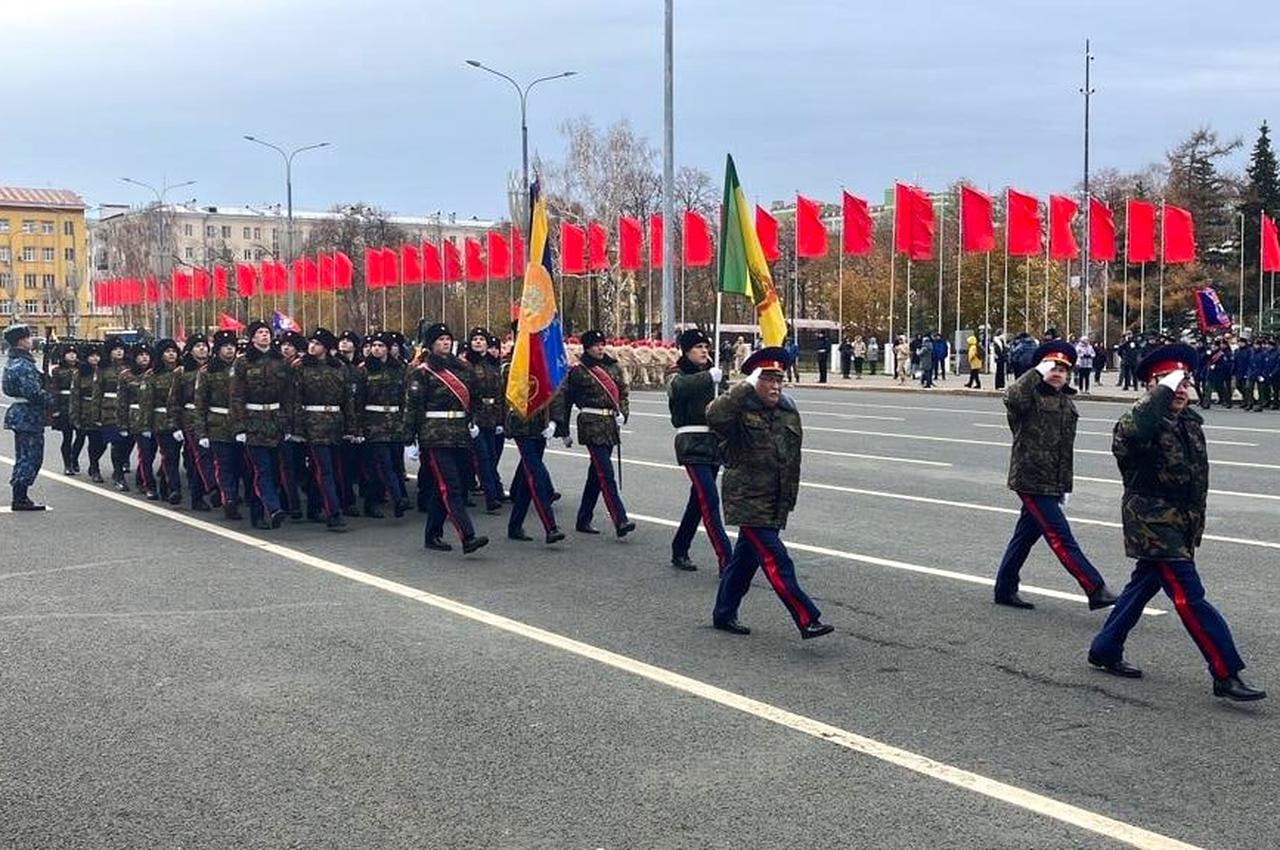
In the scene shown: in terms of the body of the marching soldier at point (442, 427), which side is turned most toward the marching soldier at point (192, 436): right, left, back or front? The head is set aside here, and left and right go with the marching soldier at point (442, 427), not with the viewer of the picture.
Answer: back

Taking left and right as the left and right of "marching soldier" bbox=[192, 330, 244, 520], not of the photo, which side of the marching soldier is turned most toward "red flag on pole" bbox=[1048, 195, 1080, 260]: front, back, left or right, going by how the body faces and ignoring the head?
left

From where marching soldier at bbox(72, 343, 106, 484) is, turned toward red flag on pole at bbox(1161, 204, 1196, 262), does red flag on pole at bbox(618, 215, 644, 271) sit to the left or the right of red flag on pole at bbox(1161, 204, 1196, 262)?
left

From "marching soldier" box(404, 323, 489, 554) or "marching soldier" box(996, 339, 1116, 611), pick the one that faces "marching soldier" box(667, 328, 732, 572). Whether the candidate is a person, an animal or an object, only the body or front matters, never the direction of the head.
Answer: "marching soldier" box(404, 323, 489, 554)

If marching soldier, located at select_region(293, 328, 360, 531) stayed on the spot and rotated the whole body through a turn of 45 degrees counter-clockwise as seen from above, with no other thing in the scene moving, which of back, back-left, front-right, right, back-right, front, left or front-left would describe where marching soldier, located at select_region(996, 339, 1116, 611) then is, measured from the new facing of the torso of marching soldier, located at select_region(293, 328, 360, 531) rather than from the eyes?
front-right

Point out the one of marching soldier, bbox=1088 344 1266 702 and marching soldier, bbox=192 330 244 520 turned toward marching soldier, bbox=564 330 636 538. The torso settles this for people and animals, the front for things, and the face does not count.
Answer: marching soldier, bbox=192 330 244 520

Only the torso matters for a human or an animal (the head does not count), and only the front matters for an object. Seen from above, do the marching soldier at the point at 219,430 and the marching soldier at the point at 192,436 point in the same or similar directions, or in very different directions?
same or similar directions

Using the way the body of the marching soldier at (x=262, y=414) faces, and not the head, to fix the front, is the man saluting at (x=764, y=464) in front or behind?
in front

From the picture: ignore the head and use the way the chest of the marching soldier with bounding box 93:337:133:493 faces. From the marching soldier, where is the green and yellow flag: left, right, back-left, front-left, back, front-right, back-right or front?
front

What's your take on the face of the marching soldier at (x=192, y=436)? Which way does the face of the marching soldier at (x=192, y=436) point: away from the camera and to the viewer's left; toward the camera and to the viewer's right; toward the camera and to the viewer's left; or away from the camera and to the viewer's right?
toward the camera and to the viewer's right

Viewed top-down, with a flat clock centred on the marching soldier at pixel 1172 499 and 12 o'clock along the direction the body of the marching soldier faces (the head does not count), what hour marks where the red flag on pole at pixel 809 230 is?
The red flag on pole is roughly at 7 o'clock from the marching soldier.

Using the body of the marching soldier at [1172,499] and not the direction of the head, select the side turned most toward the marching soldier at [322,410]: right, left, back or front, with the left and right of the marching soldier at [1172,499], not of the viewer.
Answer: back

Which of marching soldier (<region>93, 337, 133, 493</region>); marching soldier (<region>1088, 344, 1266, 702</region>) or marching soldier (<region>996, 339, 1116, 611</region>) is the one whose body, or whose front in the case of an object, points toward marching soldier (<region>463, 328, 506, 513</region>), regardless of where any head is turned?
marching soldier (<region>93, 337, 133, 493</region>)

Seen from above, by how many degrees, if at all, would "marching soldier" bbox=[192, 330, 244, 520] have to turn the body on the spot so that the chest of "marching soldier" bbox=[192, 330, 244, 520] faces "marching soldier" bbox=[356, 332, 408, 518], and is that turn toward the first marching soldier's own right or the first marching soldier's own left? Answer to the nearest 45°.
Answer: approximately 45° to the first marching soldier's own left

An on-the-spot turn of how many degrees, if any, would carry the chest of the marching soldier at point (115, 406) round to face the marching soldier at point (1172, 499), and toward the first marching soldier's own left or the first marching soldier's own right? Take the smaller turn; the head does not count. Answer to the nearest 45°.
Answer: approximately 45° to the first marching soldier's own right

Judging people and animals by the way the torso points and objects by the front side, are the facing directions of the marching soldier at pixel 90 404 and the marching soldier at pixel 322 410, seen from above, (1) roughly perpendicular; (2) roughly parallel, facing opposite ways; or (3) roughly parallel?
roughly parallel

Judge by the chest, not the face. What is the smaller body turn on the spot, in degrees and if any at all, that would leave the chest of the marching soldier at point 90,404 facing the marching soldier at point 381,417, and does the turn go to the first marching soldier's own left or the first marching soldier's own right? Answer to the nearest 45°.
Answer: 0° — they already face them

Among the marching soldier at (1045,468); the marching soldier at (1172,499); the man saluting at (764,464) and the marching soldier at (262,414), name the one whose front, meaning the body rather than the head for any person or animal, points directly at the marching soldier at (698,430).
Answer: the marching soldier at (262,414)

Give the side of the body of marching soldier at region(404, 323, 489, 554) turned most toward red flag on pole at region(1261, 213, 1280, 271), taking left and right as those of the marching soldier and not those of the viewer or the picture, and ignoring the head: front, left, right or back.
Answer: left

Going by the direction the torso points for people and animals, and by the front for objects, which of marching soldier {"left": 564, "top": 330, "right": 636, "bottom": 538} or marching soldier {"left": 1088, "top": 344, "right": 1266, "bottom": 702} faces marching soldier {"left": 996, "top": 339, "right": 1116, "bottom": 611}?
marching soldier {"left": 564, "top": 330, "right": 636, "bottom": 538}
